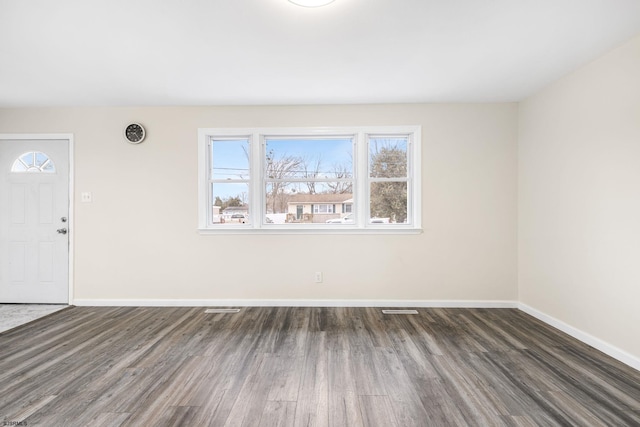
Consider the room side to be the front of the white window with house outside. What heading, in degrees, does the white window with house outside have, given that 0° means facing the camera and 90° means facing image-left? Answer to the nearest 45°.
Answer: approximately 0°

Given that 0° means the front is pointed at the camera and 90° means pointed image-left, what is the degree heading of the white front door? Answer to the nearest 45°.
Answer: approximately 0°
